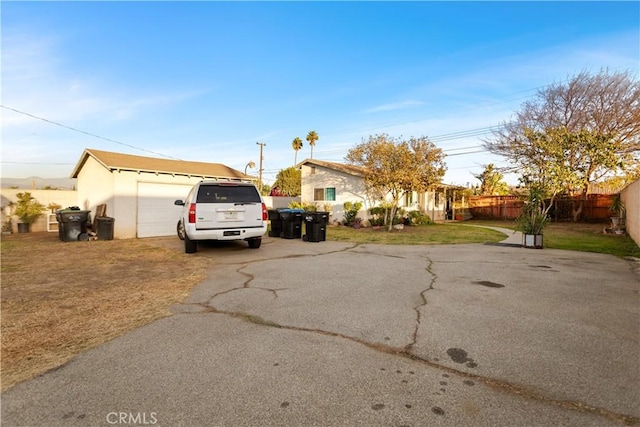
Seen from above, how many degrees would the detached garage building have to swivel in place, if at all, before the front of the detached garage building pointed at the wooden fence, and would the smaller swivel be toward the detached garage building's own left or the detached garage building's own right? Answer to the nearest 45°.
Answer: approximately 45° to the detached garage building's own left

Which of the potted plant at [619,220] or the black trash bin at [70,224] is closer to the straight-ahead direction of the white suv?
the black trash bin

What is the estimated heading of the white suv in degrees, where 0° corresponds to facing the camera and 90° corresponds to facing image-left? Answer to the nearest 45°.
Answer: approximately 180°

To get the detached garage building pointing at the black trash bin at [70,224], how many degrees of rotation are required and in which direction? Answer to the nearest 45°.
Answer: approximately 90° to its right

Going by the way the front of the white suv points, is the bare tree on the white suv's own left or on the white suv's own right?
on the white suv's own right

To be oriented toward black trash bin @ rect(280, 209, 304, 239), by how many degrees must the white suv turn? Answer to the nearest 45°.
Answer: approximately 45° to its right

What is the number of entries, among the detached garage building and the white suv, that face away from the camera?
1

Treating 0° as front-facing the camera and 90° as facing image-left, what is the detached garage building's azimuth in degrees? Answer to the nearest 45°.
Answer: approximately 315°

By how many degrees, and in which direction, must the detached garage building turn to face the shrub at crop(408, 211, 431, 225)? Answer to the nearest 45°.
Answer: approximately 45° to its left

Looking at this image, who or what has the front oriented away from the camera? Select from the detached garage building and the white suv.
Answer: the white suv
